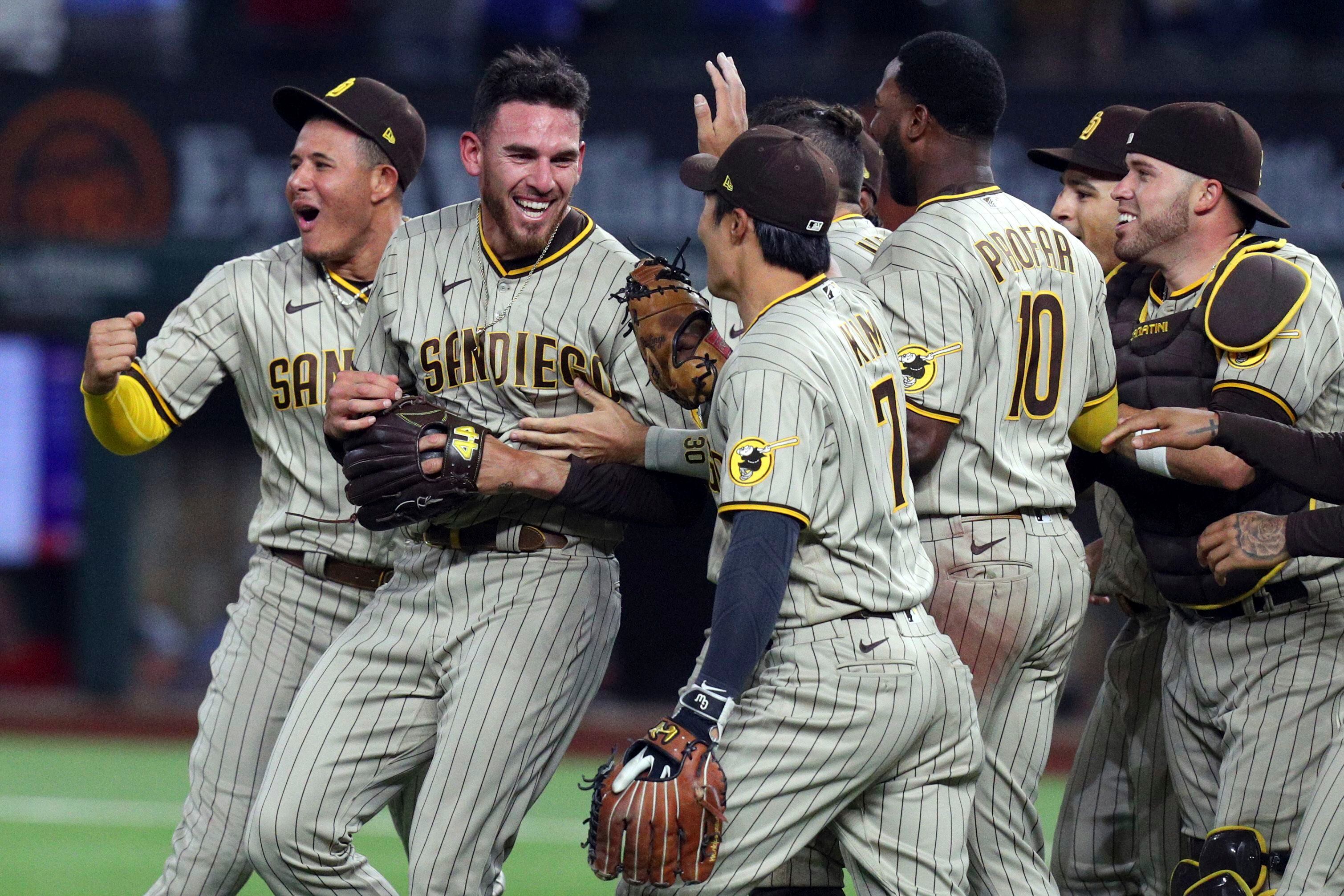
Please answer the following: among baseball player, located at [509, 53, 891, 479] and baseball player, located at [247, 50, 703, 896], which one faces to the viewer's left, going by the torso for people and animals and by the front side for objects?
baseball player, located at [509, 53, 891, 479]

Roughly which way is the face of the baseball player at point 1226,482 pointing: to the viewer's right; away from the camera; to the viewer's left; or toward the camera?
to the viewer's left

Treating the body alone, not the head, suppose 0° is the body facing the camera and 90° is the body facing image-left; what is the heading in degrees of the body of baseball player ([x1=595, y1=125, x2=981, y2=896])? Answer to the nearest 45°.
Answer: approximately 135°

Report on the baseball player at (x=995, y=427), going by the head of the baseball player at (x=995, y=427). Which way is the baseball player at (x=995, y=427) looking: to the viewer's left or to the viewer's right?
to the viewer's left

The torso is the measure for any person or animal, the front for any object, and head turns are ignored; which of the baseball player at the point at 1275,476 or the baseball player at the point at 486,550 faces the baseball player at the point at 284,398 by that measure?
the baseball player at the point at 1275,476

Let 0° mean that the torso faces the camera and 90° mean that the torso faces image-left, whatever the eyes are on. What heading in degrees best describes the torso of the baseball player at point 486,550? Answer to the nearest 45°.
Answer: approximately 0°

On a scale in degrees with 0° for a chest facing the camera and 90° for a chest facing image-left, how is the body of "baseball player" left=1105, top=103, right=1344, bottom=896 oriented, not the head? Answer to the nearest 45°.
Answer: approximately 45°

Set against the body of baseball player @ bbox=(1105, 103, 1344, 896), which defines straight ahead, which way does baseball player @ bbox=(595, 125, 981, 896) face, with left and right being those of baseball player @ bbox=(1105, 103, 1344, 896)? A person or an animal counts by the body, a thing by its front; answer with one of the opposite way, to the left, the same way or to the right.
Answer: to the right

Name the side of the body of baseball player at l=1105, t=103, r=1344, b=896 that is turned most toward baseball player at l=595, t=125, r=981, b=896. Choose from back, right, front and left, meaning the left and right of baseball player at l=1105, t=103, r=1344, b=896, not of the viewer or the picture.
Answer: front

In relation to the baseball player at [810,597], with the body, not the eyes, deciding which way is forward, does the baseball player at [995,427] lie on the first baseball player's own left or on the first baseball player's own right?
on the first baseball player's own right

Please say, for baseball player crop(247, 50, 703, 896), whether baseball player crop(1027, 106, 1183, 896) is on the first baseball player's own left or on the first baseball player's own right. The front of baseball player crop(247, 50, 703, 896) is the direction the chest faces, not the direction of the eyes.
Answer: on the first baseball player's own left

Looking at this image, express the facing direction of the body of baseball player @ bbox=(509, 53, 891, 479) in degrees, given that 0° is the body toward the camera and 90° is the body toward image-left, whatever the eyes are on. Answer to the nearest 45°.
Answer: approximately 90°

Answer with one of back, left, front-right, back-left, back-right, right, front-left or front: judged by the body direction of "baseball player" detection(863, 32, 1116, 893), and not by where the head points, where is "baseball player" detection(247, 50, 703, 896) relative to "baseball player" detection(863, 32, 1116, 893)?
front-left
